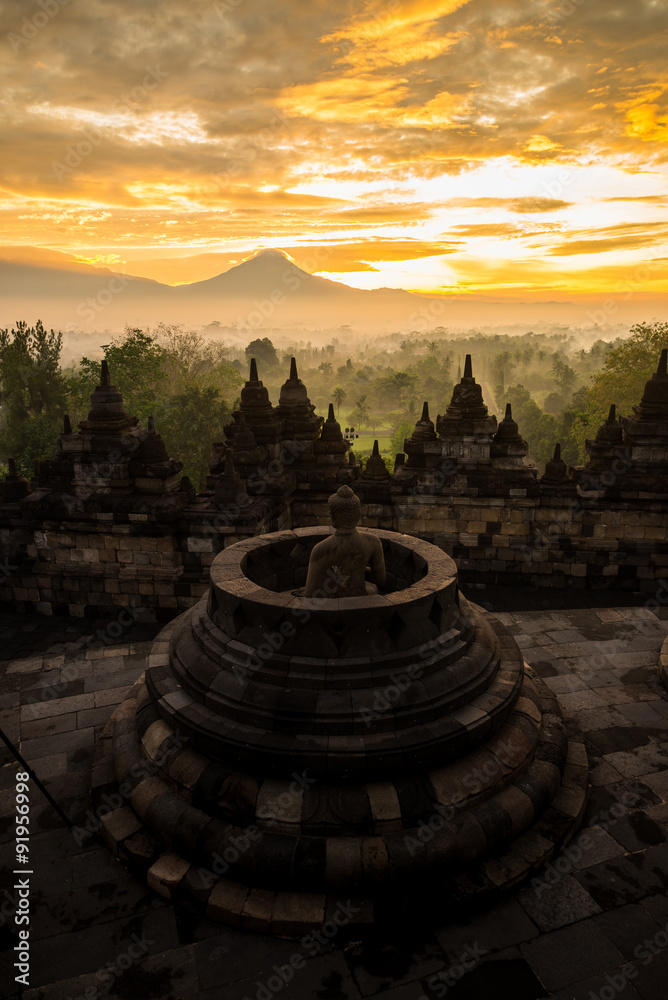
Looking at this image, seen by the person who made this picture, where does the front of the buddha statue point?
facing away from the viewer
